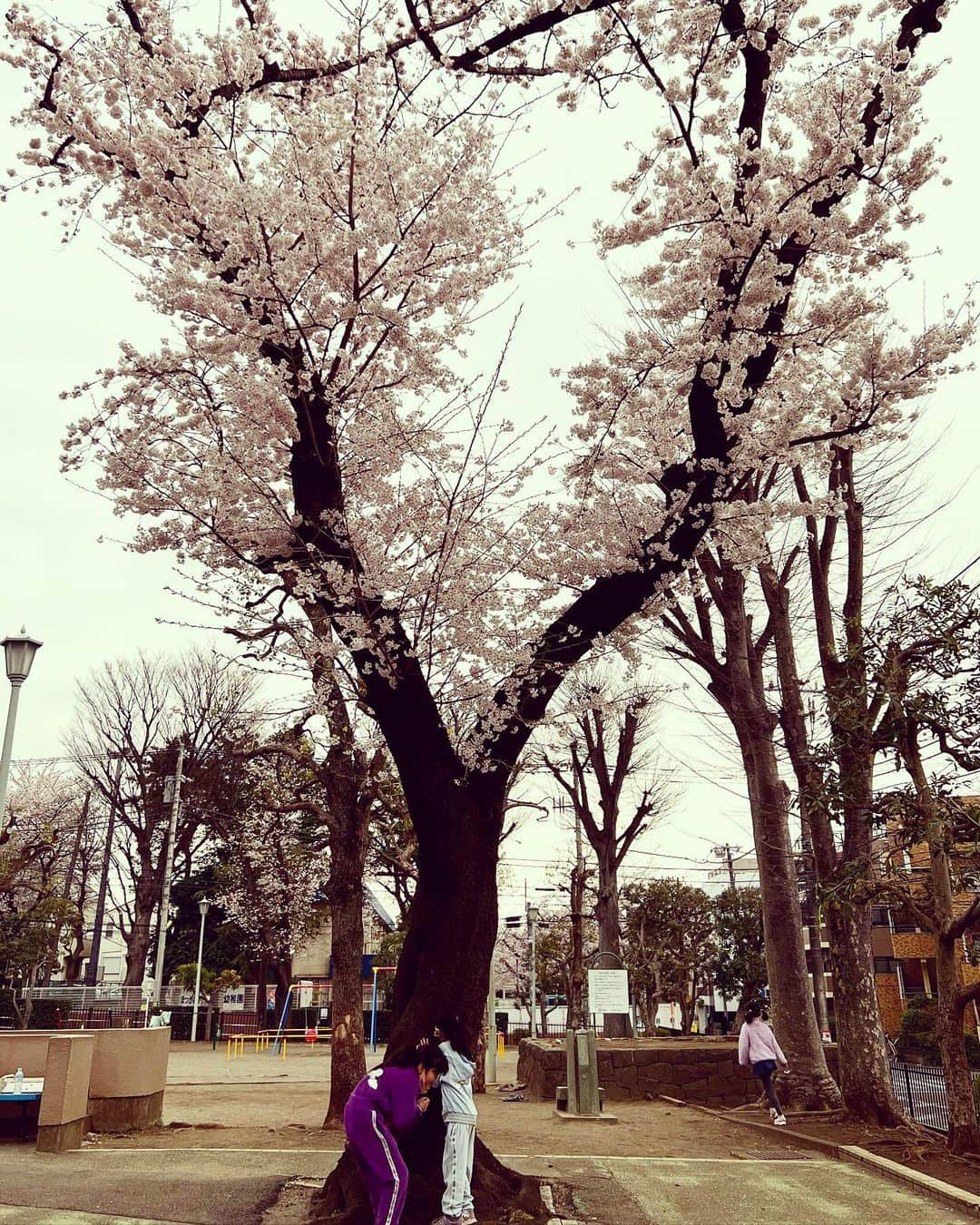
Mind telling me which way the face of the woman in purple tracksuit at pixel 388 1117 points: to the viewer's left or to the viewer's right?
to the viewer's right

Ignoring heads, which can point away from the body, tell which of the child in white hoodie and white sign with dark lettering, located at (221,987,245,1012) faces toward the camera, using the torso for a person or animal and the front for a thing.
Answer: the white sign with dark lettering

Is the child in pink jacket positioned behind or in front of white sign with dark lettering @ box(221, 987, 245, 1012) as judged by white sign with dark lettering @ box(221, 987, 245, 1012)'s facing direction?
in front

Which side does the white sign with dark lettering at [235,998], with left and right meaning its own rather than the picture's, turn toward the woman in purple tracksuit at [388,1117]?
front

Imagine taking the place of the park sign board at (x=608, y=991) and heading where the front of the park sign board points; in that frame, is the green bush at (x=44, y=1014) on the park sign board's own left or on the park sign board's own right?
on the park sign board's own right

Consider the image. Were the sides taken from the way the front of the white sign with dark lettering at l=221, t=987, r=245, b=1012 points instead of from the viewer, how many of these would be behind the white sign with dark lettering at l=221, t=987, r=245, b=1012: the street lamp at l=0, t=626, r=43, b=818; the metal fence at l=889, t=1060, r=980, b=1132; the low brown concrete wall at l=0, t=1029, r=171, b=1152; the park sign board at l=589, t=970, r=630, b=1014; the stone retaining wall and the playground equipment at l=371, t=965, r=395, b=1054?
0

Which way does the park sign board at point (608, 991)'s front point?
toward the camera

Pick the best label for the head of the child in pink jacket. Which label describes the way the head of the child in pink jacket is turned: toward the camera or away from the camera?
away from the camera

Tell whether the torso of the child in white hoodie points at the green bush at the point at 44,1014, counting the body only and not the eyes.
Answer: no

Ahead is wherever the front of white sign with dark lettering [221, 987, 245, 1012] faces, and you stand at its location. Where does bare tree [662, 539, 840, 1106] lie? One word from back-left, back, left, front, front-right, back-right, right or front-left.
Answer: front

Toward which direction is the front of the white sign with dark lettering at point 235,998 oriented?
toward the camera
